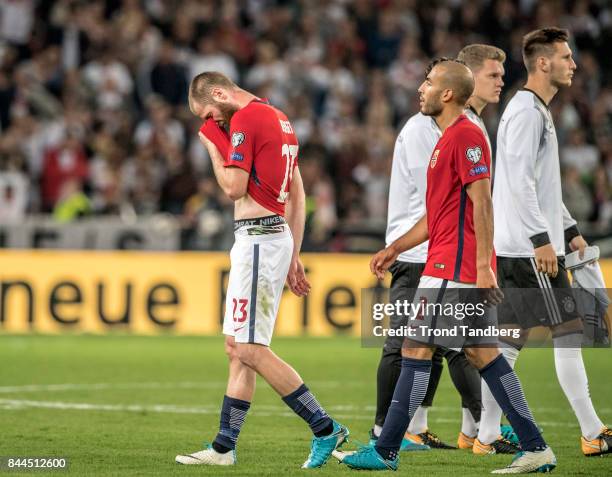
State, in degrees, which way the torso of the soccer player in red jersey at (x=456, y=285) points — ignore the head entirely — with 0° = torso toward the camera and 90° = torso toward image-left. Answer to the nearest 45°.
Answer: approximately 90°

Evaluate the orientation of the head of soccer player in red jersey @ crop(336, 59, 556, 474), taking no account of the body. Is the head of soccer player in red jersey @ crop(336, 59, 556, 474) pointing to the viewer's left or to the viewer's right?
to the viewer's left

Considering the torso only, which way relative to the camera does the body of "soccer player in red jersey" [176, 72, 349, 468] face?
to the viewer's left

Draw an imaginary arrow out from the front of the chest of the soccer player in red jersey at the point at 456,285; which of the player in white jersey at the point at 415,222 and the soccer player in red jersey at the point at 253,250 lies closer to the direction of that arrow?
the soccer player in red jersey

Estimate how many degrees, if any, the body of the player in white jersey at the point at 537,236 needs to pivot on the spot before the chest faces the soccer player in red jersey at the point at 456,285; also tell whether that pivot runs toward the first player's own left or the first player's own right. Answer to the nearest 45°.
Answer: approximately 90° to the first player's own right

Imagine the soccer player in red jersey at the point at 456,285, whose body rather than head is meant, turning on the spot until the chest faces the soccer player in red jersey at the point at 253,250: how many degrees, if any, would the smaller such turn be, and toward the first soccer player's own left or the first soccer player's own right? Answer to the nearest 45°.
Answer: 0° — they already face them

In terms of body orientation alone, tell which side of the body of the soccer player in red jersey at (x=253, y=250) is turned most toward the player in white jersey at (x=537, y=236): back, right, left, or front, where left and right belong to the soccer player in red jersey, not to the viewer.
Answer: back

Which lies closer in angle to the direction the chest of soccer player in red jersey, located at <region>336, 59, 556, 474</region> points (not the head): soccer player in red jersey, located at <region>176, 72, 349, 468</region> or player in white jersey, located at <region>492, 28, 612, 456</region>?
the soccer player in red jersey
